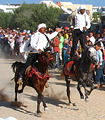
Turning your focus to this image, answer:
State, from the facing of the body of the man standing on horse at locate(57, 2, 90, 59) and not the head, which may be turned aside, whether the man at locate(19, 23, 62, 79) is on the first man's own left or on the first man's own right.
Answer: on the first man's own right

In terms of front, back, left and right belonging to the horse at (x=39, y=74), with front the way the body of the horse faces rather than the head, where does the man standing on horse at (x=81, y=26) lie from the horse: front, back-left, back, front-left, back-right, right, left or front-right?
left

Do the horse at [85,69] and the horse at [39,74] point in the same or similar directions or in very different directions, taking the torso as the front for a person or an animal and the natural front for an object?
same or similar directions

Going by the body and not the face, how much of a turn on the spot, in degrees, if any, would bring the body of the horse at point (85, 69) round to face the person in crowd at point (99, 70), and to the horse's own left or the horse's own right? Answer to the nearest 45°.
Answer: approximately 135° to the horse's own left

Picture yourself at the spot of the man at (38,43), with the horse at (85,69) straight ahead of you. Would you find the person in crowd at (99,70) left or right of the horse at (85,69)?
left

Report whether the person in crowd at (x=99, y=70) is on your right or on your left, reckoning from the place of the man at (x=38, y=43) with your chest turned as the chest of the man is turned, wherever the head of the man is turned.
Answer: on your left

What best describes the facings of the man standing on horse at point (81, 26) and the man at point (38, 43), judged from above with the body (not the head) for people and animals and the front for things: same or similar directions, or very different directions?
same or similar directions

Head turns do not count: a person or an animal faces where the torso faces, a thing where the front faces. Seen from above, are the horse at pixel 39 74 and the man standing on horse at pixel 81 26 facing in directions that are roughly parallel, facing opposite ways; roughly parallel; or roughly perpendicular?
roughly parallel

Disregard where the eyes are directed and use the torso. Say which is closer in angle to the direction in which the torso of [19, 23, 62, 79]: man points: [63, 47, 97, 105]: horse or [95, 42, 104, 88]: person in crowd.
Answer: the horse

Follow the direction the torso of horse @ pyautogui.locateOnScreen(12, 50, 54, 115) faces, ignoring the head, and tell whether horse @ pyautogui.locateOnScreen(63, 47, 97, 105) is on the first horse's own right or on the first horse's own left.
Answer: on the first horse's own left
